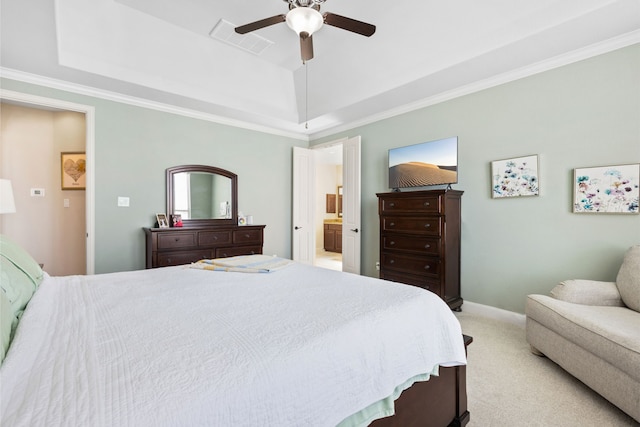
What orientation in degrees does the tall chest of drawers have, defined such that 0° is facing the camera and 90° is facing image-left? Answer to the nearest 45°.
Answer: approximately 45°

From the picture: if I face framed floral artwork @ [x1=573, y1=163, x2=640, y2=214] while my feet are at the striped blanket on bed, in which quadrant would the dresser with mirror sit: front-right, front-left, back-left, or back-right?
back-left

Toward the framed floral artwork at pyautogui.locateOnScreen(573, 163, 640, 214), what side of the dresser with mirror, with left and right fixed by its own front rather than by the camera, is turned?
front

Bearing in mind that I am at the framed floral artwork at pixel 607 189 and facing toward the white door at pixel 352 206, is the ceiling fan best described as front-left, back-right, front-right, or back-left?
front-left

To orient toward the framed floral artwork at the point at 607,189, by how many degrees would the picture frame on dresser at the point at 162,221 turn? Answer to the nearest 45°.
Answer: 0° — it already faces it

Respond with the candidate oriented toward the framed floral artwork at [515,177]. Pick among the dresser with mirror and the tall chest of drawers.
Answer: the dresser with mirror

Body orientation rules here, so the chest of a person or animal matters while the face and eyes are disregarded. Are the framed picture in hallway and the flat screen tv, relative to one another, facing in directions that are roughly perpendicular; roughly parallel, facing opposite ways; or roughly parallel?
roughly perpendicular

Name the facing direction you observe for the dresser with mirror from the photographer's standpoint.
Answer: facing the viewer and to the right of the viewer

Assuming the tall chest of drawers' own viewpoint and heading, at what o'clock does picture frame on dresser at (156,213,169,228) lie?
The picture frame on dresser is roughly at 1 o'clock from the tall chest of drawers.

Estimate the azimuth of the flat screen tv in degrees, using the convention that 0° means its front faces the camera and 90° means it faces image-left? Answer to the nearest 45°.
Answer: approximately 45°

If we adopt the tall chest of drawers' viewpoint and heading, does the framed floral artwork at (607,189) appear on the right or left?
on its left

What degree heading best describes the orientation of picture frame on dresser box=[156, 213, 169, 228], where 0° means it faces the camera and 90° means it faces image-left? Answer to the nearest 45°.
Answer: approximately 315°

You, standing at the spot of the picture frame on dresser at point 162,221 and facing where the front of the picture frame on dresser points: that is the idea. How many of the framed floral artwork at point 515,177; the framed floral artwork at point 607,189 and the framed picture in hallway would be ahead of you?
2

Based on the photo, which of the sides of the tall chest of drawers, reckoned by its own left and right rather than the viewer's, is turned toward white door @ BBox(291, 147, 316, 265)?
right

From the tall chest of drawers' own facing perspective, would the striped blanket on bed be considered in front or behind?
in front

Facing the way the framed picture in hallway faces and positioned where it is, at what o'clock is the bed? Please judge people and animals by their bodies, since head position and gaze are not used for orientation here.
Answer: The bed is roughly at 12 o'clock from the framed picture in hallway.

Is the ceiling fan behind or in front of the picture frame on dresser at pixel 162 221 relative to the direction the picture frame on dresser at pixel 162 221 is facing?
in front

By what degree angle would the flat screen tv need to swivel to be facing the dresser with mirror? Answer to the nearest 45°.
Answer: approximately 45° to its right

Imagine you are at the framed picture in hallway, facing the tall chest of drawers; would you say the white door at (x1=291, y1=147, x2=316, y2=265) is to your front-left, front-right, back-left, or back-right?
front-left

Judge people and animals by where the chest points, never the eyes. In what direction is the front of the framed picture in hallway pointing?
toward the camera
